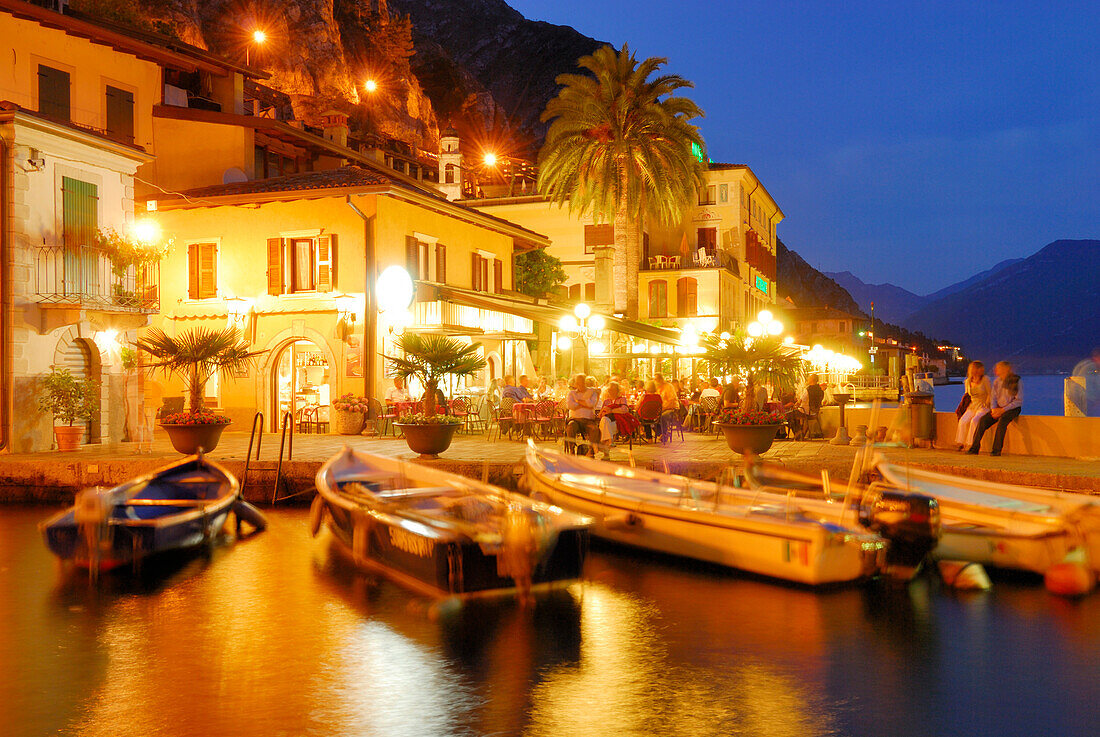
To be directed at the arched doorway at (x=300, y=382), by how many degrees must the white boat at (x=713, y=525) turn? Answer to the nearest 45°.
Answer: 0° — it already faces it

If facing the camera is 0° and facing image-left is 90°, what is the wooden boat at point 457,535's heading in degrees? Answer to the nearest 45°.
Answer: approximately 135°

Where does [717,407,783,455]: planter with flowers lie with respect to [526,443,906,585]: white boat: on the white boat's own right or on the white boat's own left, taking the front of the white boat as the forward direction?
on the white boat's own right

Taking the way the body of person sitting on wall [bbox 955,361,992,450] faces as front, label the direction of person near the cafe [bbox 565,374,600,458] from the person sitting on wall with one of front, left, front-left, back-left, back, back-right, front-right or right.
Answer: front-right

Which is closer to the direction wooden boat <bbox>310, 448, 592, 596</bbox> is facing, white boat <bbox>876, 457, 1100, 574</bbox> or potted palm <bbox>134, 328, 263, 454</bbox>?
the potted palm

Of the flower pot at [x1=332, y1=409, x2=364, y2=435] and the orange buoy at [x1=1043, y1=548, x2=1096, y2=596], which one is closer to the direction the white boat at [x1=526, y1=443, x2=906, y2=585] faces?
the flower pot

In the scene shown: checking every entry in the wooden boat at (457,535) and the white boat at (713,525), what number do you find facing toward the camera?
0

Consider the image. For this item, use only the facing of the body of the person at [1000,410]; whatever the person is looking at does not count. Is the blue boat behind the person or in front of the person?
in front

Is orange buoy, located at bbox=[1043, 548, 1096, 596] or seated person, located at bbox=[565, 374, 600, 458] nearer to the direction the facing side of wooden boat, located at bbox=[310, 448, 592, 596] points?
the seated person

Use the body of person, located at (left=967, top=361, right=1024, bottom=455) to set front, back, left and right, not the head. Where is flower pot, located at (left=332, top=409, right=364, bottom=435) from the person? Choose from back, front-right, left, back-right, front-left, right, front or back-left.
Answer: front-right

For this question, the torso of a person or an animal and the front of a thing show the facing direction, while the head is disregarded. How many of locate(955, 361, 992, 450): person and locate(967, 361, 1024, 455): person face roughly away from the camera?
0

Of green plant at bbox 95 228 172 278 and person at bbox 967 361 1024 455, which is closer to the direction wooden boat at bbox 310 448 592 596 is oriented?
the green plant

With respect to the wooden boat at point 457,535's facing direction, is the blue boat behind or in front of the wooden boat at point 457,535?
in front

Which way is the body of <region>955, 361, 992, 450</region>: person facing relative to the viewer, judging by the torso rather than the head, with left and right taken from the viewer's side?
facing the viewer and to the left of the viewer
